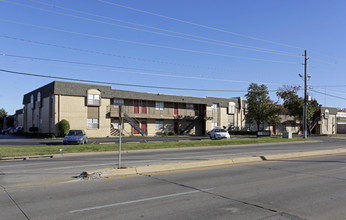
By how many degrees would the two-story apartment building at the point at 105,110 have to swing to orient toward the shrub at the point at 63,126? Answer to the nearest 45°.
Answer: approximately 90° to its right

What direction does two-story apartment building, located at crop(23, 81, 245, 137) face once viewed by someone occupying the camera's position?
facing the viewer and to the right of the viewer
